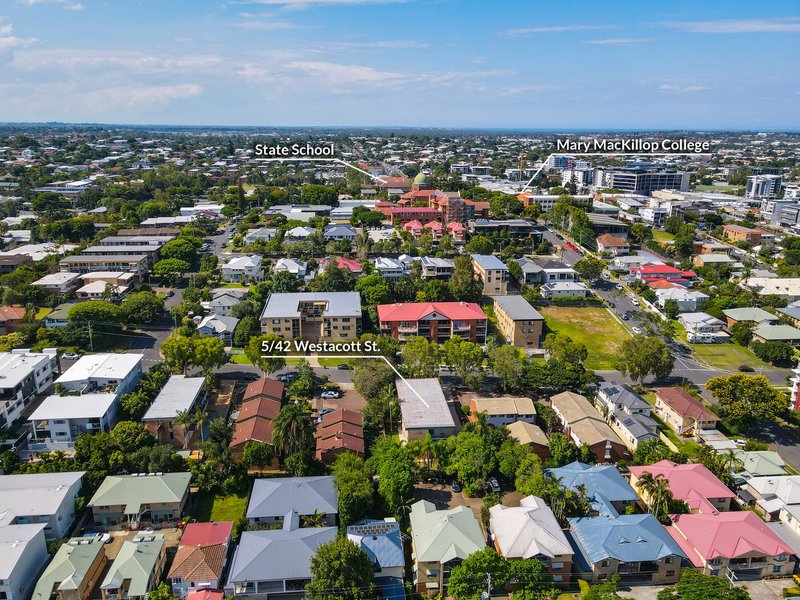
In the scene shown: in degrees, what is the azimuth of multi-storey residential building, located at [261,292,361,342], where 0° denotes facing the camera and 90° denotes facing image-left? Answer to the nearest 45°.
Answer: approximately 0°

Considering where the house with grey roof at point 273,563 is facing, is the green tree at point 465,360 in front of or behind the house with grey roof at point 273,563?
behind

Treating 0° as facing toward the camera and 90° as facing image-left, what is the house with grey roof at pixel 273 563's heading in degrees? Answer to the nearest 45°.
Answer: approximately 0°

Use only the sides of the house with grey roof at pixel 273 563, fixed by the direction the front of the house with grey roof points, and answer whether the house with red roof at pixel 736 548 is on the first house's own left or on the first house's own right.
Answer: on the first house's own left

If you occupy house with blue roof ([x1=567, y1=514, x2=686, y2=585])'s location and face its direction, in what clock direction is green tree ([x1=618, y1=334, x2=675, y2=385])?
The green tree is roughly at 6 o'clock from the house with blue roof.

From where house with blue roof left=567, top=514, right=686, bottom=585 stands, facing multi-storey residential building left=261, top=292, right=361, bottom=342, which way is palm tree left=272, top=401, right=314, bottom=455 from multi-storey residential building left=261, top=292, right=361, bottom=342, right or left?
left

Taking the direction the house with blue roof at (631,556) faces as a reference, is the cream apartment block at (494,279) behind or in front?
behind

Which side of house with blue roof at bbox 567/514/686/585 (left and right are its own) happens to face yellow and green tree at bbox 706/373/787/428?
back

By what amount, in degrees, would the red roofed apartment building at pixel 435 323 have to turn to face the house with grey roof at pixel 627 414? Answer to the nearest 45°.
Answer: approximately 45° to its left

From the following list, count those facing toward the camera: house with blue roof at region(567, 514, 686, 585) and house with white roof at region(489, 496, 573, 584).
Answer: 2

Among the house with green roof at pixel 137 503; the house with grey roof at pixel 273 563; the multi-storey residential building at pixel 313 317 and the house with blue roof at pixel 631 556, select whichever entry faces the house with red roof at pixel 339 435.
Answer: the multi-storey residential building
